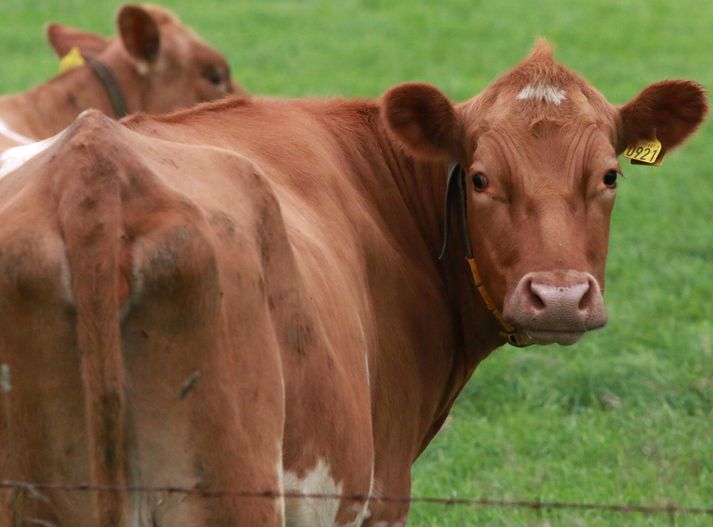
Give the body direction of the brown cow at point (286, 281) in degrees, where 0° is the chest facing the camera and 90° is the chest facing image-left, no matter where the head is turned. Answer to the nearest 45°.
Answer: approximately 225°

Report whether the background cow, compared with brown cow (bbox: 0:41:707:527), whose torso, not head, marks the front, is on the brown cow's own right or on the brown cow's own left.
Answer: on the brown cow's own left
